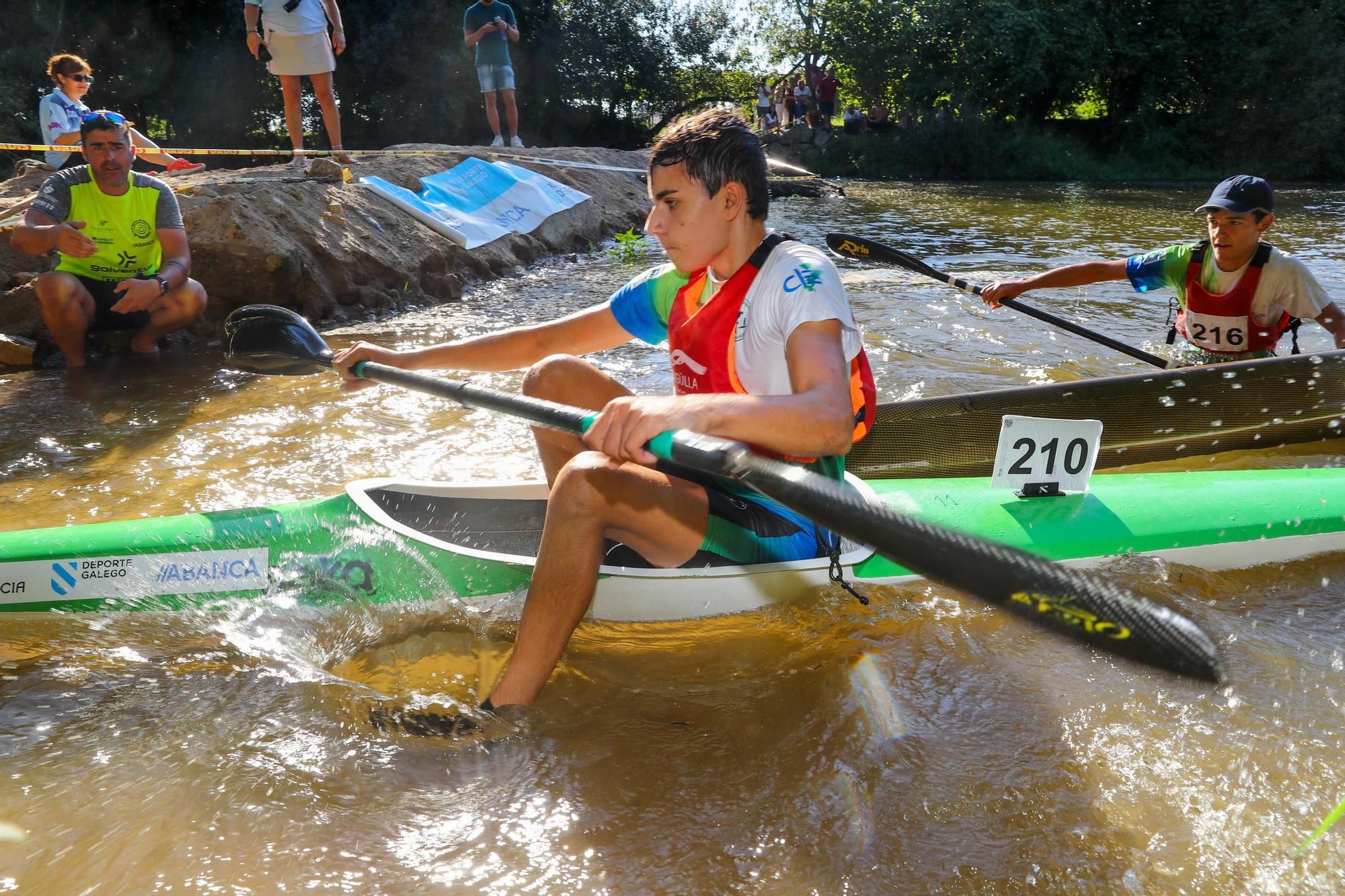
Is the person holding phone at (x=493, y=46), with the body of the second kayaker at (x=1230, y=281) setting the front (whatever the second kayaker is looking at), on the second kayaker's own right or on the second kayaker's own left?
on the second kayaker's own right

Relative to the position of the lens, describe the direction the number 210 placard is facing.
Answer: facing the viewer

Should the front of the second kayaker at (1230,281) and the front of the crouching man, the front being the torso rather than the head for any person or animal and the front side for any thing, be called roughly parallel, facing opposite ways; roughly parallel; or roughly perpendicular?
roughly perpendicular

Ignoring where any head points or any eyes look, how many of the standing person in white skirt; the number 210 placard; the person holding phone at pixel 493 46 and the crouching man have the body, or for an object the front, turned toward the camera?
4

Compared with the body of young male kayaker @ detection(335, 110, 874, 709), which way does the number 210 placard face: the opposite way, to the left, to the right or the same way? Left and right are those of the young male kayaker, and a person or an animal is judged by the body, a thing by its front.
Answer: to the left

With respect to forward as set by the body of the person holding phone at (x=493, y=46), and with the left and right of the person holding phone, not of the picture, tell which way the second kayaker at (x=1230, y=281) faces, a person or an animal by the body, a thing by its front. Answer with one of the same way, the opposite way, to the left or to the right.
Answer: to the right

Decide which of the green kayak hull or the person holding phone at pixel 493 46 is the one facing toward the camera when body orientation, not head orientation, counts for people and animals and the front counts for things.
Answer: the person holding phone

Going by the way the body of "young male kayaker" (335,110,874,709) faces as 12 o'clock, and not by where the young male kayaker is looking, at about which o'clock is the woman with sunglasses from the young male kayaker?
The woman with sunglasses is roughly at 2 o'clock from the young male kayaker.

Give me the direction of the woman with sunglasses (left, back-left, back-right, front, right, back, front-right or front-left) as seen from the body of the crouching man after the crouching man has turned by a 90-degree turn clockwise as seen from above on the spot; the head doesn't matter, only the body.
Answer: right

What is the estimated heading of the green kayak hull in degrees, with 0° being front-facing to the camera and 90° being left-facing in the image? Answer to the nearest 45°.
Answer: approximately 90°

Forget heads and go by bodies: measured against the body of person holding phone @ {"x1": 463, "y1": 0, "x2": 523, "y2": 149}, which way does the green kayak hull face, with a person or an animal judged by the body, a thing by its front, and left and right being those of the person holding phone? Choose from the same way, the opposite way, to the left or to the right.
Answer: to the right

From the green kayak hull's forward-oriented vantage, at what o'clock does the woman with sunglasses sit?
The woman with sunglasses is roughly at 2 o'clock from the green kayak hull.

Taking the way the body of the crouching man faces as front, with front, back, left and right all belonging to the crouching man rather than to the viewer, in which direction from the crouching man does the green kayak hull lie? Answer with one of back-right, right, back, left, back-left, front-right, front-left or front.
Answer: front

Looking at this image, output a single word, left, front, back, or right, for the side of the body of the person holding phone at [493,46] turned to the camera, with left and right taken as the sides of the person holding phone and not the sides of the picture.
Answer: front

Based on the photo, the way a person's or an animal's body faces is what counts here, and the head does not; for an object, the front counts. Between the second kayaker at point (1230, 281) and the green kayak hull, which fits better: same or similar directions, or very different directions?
same or similar directions

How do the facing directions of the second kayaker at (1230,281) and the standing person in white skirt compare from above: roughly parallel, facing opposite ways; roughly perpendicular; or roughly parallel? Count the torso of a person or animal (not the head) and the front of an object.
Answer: roughly perpendicular
